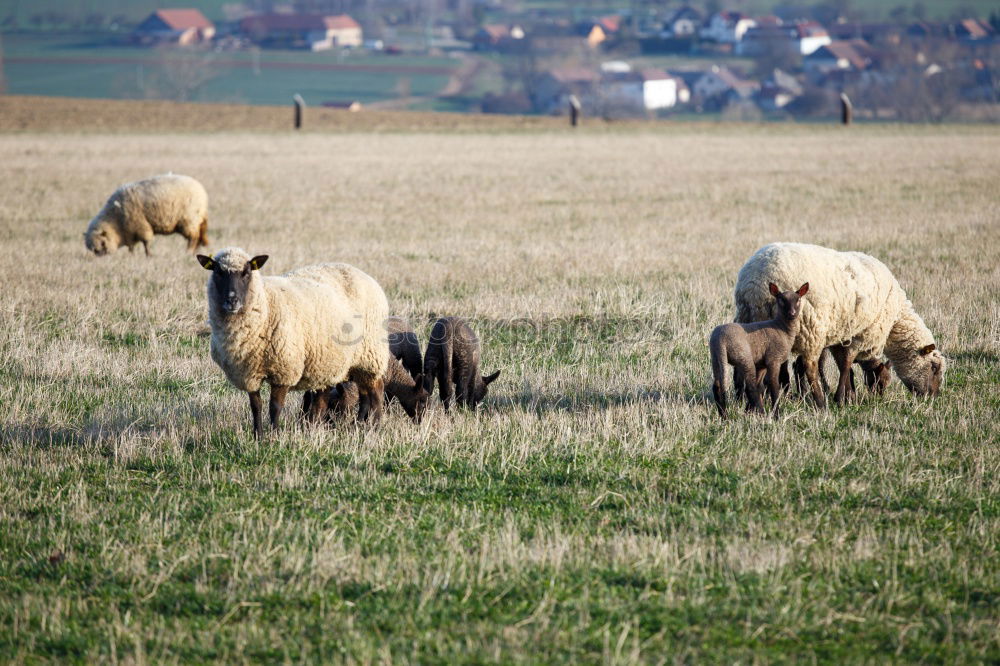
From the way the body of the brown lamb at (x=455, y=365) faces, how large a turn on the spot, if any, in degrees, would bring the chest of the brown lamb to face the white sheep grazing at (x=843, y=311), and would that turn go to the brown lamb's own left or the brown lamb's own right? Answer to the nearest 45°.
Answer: approximately 45° to the brown lamb's own right

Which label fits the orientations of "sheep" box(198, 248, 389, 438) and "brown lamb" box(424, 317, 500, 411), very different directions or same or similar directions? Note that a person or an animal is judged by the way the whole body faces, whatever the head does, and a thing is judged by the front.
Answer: very different directions

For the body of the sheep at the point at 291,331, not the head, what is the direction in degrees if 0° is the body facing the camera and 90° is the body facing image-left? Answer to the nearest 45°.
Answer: approximately 45°

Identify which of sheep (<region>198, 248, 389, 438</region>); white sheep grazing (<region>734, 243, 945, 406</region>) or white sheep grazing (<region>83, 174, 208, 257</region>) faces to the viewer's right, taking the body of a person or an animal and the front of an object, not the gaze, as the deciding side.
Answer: white sheep grazing (<region>734, 243, 945, 406</region>)

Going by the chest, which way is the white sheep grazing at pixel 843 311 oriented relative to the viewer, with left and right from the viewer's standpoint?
facing to the right of the viewer

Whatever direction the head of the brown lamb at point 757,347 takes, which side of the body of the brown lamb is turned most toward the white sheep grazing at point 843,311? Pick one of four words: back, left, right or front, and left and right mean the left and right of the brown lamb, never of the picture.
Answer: front

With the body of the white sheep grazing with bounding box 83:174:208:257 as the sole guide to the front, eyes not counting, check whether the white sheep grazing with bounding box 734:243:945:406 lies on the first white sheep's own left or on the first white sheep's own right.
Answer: on the first white sheep's own left

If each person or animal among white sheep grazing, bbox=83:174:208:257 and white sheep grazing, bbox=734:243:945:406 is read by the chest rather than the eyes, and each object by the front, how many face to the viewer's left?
1

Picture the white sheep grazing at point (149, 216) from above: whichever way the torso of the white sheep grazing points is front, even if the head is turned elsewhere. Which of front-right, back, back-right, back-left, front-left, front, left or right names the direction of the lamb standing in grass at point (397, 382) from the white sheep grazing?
left

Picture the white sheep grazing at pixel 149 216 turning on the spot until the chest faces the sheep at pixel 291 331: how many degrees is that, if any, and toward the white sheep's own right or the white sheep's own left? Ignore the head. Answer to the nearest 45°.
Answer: approximately 90° to the white sheep's own left

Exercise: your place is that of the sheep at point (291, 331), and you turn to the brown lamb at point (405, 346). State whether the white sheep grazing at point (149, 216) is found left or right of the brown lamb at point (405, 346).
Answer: left

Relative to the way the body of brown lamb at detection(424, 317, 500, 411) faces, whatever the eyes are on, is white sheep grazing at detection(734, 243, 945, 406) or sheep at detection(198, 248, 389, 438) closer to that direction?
the white sheep grazing

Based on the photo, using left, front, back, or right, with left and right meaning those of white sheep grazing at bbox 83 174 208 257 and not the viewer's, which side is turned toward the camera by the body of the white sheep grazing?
left
